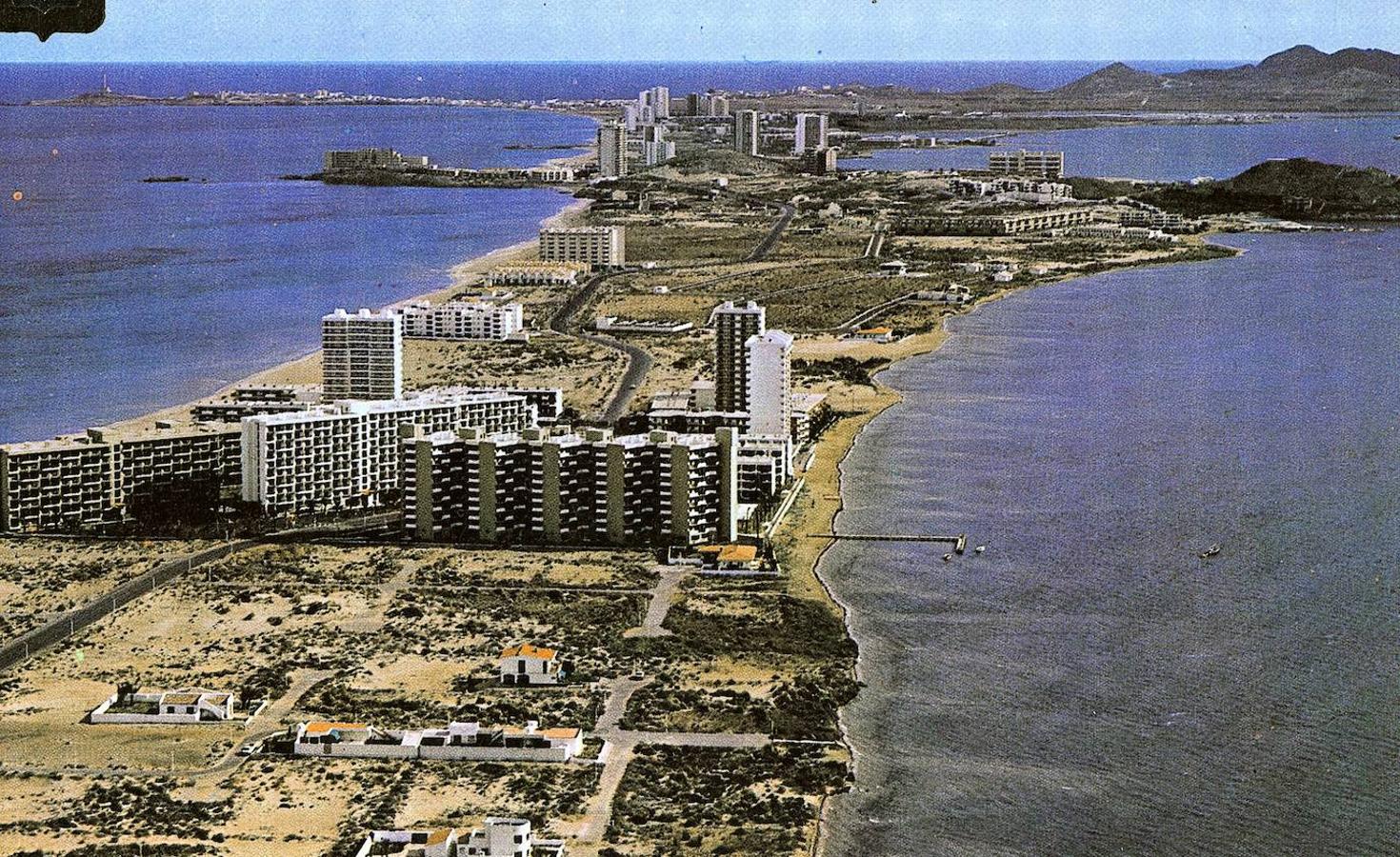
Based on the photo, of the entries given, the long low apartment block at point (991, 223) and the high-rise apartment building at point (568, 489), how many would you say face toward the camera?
2

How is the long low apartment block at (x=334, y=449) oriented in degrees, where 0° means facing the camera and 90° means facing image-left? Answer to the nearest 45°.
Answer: approximately 315°

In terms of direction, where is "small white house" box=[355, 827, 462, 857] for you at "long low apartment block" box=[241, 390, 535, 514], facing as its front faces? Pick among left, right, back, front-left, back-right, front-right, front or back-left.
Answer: front-right

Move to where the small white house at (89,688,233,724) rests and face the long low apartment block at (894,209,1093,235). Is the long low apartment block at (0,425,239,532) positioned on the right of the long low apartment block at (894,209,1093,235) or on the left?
left

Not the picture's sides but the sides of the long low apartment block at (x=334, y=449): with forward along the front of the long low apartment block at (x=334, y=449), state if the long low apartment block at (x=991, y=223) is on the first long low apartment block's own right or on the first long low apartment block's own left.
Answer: on the first long low apartment block's own left

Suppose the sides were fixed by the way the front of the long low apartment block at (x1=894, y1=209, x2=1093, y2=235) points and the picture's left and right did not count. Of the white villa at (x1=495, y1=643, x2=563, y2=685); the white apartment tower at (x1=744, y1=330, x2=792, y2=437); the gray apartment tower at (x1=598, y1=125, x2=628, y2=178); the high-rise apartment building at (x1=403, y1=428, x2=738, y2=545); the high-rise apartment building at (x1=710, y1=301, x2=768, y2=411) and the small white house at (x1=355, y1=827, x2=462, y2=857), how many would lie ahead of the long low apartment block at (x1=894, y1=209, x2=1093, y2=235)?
5

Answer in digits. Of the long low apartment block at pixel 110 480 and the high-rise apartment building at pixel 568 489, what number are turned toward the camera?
2
